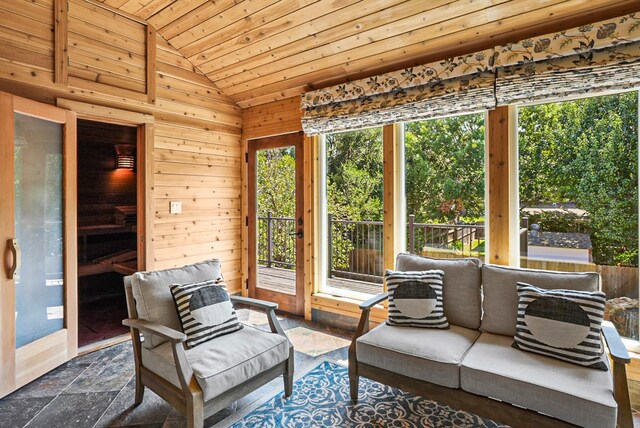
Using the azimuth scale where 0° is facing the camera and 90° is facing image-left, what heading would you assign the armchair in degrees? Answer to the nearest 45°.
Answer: approximately 315°

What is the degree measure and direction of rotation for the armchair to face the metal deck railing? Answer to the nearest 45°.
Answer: approximately 90° to its left

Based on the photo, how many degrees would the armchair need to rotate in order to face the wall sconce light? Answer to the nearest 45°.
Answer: approximately 135° to its left

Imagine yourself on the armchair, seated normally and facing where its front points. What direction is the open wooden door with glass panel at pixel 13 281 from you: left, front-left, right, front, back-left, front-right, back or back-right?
back

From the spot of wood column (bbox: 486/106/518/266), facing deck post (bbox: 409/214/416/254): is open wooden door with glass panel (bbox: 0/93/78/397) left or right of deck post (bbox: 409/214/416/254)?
left

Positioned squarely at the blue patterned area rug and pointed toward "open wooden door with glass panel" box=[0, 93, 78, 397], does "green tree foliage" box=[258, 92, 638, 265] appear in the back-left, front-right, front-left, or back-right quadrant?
back-right
